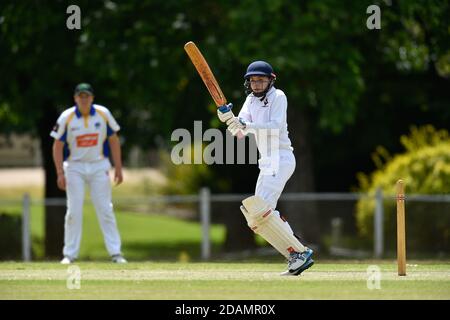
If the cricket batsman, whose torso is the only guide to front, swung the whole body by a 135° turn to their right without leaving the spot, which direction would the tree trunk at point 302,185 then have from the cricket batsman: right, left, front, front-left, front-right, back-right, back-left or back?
front

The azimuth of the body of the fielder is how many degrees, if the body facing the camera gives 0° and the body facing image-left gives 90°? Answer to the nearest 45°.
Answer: approximately 0°

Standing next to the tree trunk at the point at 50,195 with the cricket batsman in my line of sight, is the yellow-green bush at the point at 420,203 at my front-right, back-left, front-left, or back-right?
front-left

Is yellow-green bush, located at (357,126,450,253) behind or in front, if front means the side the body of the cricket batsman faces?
behind

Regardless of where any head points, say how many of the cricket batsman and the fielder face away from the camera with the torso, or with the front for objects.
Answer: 0

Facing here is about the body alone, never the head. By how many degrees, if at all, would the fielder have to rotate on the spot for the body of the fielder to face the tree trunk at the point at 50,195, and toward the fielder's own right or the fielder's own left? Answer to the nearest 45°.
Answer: approximately 180°

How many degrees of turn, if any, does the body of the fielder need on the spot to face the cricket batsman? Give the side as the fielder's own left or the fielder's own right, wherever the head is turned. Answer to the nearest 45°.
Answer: approximately 45° to the fielder's own left

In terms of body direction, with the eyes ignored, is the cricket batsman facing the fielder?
no

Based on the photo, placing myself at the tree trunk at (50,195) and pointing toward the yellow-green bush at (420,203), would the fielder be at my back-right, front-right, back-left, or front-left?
front-right

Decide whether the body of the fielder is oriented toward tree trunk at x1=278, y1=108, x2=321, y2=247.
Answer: no

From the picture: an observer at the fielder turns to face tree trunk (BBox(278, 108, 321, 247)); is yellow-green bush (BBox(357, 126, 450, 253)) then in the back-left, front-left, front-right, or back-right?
front-right

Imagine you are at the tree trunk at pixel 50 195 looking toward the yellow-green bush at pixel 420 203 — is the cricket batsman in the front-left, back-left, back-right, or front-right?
front-right

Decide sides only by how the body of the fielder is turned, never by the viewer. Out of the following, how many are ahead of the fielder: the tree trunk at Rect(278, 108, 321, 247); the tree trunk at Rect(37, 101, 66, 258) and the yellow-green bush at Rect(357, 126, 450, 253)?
0
